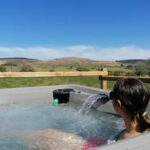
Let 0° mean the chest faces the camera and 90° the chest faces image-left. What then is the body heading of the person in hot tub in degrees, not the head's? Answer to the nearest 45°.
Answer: approximately 135°

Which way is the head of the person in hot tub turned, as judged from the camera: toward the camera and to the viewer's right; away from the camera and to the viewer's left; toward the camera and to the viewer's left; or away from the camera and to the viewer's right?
away from the camera and to the viewer's left

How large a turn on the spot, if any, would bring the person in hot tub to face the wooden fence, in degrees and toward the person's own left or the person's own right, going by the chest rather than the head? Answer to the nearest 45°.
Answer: approximately 45° to the person's own right
